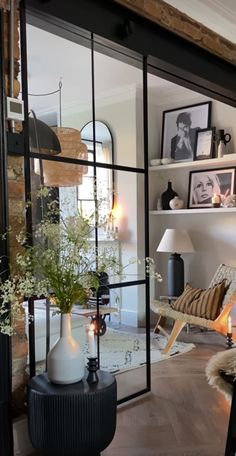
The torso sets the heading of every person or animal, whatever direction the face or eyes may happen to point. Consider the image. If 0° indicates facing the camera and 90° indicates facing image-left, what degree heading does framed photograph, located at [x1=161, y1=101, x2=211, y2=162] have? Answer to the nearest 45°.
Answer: approximately 45°

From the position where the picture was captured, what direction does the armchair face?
facing to the left of the viewer

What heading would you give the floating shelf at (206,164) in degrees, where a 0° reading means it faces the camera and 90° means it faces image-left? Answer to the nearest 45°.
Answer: approximately 45°
